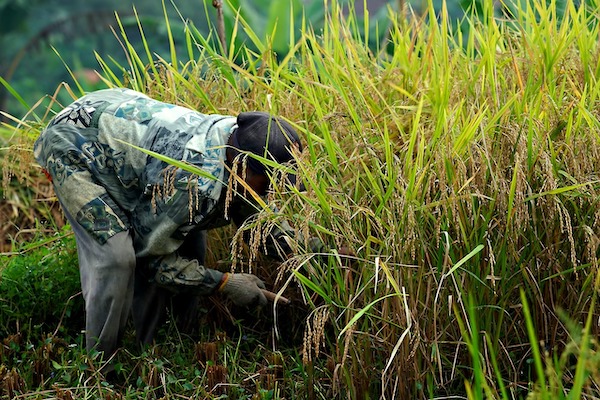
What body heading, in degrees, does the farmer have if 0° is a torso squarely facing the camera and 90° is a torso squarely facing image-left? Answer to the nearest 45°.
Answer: approximately 270°
